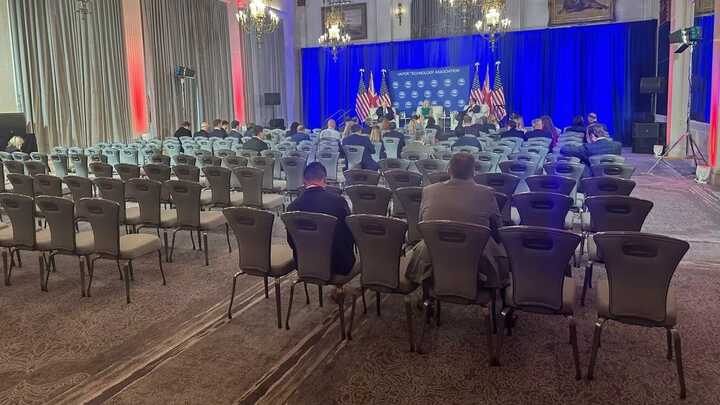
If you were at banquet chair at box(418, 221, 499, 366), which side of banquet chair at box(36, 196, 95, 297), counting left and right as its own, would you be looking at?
right

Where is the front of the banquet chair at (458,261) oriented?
away from the camera

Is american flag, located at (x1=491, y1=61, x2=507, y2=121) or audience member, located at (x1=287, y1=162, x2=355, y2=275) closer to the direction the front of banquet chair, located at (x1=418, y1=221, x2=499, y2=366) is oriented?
the american flag

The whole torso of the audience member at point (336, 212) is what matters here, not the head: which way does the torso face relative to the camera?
away from the camera

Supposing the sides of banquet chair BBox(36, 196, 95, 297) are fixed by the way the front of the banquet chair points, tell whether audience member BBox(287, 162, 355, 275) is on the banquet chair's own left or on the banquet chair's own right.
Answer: on the banquet chair's own right

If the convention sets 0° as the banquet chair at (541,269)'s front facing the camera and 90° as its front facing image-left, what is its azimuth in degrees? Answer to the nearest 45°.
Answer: approximately 180°

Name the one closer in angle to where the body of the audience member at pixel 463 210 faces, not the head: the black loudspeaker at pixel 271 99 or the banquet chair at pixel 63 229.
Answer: the black loudspeaker

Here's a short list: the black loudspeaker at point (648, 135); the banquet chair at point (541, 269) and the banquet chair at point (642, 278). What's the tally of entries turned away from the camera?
2

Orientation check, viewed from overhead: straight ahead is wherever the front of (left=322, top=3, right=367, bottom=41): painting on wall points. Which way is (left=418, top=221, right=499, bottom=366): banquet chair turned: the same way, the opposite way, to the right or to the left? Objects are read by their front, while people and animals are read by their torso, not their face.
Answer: the opposite way

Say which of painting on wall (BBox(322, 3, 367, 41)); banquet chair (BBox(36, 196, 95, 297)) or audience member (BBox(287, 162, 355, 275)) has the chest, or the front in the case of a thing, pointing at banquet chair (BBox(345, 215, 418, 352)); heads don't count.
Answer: the painting on wall

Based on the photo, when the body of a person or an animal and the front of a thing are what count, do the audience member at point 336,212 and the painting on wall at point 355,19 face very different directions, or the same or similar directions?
very different directions

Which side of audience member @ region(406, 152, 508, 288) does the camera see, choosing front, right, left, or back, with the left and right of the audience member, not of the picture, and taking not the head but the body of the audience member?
back

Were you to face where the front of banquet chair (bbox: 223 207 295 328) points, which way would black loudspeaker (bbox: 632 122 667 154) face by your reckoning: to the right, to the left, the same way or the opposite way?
the opposite way

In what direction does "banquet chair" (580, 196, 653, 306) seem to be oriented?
away from the camera

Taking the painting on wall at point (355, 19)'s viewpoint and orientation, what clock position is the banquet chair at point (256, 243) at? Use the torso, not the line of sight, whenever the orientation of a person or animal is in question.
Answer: The banquet chair is roughly at 12 o'clock from the painting on wall.
